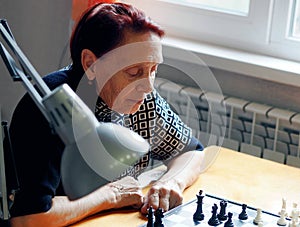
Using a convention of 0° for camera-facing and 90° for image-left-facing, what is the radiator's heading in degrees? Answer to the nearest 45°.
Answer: approximately 45°

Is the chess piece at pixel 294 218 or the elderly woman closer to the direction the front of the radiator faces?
the elderly woman

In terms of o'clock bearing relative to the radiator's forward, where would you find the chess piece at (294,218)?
The chess piece is roughly at 10 o'clock from the radiator.

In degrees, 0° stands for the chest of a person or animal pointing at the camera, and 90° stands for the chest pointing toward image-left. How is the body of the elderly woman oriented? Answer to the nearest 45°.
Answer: approximately 315°

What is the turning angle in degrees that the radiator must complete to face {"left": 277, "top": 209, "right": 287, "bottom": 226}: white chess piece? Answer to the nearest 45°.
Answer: approximately 45° to its left
